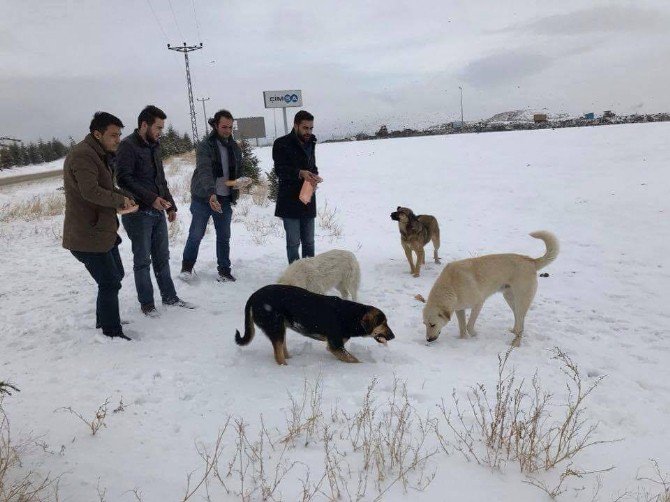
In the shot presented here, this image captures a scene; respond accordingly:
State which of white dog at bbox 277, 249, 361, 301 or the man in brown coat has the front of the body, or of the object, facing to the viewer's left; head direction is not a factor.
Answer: the white dog

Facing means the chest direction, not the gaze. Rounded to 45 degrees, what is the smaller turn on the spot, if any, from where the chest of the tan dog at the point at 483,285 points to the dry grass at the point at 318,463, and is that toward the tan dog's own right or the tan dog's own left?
approximately 90° to the tan dog's own left

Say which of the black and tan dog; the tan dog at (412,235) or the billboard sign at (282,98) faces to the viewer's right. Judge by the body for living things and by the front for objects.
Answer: the black and tan dog

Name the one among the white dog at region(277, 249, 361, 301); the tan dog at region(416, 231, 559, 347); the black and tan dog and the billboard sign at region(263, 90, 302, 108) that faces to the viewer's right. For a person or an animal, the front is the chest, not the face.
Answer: the black and tan dog

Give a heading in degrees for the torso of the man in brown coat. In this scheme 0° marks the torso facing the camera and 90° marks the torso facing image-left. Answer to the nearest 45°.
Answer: approximately 270°

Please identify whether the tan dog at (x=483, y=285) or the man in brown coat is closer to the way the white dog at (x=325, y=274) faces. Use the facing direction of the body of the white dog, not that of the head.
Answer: the man in brown coat

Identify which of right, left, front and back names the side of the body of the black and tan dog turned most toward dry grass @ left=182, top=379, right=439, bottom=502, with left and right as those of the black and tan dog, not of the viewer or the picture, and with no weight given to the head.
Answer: right

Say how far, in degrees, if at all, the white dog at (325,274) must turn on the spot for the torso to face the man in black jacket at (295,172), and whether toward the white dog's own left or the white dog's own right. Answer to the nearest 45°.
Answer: approximately 90° to the white dog's own right

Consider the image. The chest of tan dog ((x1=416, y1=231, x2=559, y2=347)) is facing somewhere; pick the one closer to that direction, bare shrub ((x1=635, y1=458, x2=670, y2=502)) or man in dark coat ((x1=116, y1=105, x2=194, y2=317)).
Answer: the man in dark coat

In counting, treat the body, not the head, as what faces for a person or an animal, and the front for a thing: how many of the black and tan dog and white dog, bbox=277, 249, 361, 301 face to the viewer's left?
1

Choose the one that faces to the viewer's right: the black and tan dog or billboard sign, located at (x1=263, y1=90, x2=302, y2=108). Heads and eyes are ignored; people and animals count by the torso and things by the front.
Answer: the black and tan dog
